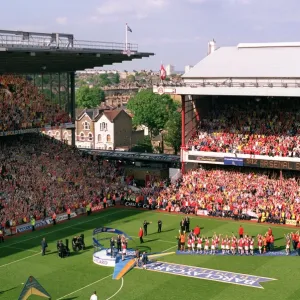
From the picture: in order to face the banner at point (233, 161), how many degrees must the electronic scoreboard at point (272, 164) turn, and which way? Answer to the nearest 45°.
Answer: approximately 45° to its right

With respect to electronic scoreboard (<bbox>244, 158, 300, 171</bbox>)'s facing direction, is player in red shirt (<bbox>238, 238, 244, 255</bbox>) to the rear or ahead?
ahead

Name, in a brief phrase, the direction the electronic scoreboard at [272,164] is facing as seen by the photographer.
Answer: facing the viewer and to the left of the viewer

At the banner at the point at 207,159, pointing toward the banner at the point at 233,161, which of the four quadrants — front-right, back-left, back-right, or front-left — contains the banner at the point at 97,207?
back-right

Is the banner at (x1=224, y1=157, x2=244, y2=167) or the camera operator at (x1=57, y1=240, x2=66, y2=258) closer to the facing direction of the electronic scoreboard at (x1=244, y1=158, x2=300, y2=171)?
the camera operator

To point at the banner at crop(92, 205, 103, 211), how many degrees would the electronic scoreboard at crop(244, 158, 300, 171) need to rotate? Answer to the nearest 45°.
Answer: approximately 45° to its right

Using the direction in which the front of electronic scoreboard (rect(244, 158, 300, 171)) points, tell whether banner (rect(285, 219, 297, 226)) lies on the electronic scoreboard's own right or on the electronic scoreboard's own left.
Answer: on the electronic scoreboard's own left

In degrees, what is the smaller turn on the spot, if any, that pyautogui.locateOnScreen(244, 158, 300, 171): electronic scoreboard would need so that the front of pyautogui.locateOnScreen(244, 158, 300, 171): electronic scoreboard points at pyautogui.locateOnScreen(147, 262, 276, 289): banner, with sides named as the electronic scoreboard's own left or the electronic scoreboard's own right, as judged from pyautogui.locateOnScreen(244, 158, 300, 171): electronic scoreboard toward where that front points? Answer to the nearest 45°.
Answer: approximately 45° to the electronic scoreboard's own left

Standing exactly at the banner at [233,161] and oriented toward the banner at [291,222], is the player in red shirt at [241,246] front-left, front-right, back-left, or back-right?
front-right

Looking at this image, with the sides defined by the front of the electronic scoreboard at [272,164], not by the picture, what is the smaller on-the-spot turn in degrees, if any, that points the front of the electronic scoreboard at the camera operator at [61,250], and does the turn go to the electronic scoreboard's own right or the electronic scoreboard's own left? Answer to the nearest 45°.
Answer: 0° — it already faces them

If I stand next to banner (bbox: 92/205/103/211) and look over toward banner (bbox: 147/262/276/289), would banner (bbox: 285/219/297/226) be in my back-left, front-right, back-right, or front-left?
front-left
